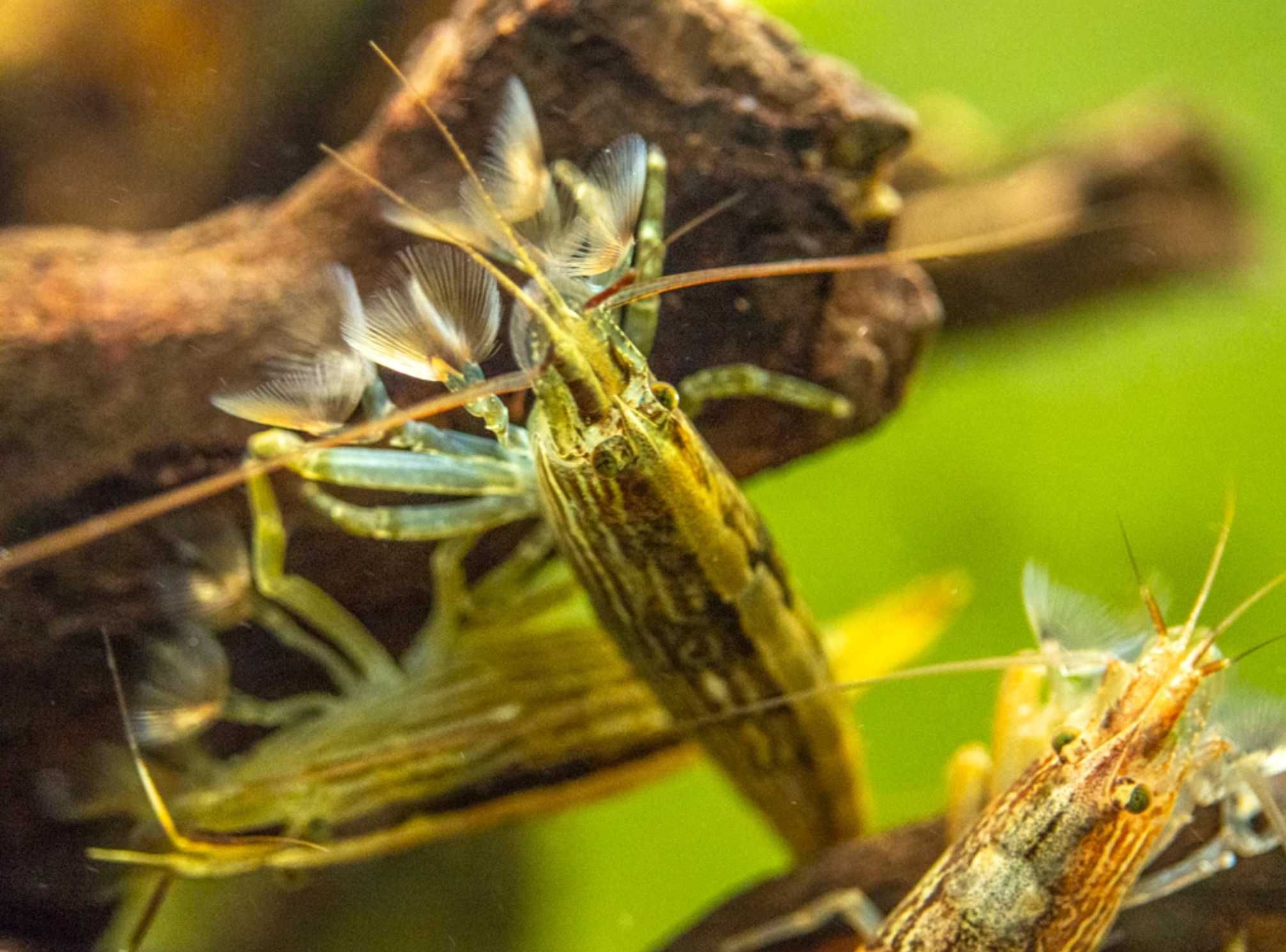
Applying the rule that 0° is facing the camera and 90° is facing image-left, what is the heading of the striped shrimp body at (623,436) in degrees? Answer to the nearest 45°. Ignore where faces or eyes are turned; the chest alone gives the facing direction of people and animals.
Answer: approximately 135°
